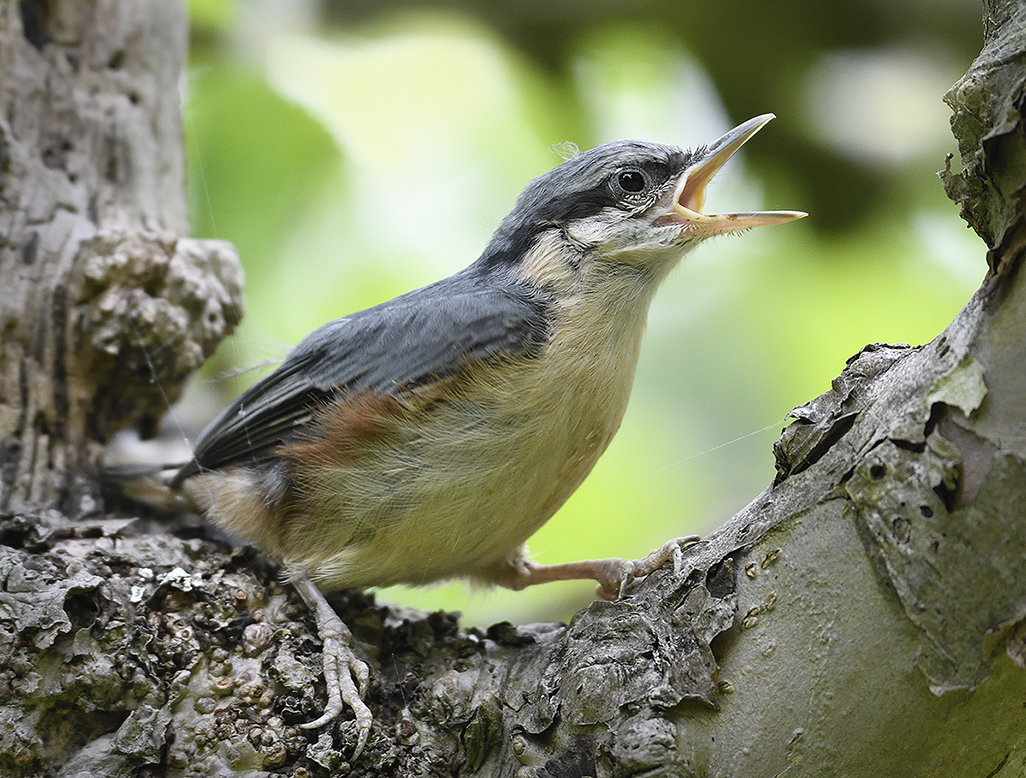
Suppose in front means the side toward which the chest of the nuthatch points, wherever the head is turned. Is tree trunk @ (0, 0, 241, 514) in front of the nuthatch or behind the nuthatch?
behind

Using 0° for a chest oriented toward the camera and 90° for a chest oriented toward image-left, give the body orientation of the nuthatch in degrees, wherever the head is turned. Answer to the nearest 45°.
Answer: approximately 270°
